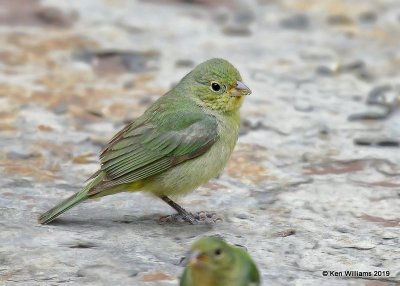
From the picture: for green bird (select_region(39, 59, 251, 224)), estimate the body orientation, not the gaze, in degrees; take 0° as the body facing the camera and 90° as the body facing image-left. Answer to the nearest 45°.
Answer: approximately 270°

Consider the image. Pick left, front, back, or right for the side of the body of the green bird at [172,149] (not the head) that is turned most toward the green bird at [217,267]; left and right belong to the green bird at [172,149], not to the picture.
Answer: right

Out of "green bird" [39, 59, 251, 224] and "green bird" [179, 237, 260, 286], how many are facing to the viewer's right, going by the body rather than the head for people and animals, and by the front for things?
1

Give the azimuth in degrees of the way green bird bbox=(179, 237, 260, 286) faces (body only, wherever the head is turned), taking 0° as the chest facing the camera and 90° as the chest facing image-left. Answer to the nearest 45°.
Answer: approximately 45°
